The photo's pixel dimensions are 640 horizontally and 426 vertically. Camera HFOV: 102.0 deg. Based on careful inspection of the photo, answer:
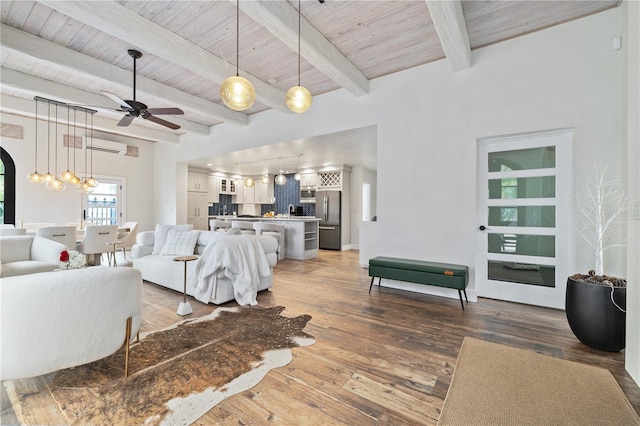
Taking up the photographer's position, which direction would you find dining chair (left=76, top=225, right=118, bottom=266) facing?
facing away from the viewer and to the left of the viewer

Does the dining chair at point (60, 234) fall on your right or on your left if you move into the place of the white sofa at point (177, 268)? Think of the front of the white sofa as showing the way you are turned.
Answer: on your right

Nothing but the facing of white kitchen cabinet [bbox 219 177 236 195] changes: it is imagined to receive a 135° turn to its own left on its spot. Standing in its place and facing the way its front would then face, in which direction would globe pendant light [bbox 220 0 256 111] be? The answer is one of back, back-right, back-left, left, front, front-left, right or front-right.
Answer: back

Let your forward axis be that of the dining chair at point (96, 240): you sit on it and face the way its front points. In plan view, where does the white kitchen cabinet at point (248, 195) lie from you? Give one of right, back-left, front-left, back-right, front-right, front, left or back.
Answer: right

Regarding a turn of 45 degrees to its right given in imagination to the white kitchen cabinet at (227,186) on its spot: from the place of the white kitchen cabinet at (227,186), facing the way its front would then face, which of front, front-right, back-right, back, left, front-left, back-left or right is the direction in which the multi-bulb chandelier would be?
front-right

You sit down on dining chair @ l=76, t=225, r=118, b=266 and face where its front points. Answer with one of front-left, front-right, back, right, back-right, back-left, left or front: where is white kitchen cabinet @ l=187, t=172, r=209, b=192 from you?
right

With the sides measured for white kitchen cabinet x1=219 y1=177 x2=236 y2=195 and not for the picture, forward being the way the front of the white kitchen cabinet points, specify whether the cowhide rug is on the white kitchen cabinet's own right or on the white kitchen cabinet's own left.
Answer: on the white kitchen cabinet's own right

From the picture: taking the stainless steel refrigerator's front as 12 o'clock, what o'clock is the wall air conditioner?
The wall air conditioner is roughly at 1 o'clock from the stainless steel refrigerator.

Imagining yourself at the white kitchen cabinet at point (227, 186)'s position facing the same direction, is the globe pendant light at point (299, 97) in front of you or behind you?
in front

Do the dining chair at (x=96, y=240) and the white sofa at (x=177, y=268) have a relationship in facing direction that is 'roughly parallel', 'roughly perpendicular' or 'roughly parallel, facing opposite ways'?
roughly perpendicular

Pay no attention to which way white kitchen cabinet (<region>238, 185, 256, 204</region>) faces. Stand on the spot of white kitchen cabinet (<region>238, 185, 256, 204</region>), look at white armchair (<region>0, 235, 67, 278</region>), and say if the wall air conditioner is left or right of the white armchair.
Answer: right

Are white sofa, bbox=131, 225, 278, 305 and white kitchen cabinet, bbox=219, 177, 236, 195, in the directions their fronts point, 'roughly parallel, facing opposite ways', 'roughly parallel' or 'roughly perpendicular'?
roughly perpendicular

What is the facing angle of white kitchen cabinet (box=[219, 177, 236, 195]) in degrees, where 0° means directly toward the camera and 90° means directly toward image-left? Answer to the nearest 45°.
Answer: approximately 315°

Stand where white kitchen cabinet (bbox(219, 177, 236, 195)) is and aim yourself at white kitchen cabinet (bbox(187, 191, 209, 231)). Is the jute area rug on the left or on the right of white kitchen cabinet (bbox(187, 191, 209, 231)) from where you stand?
left

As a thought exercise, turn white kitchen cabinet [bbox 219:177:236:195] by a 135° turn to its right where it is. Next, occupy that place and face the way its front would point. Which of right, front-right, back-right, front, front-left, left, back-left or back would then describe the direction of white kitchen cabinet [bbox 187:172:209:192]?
front-left

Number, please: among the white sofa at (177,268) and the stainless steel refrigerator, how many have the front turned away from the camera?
0
